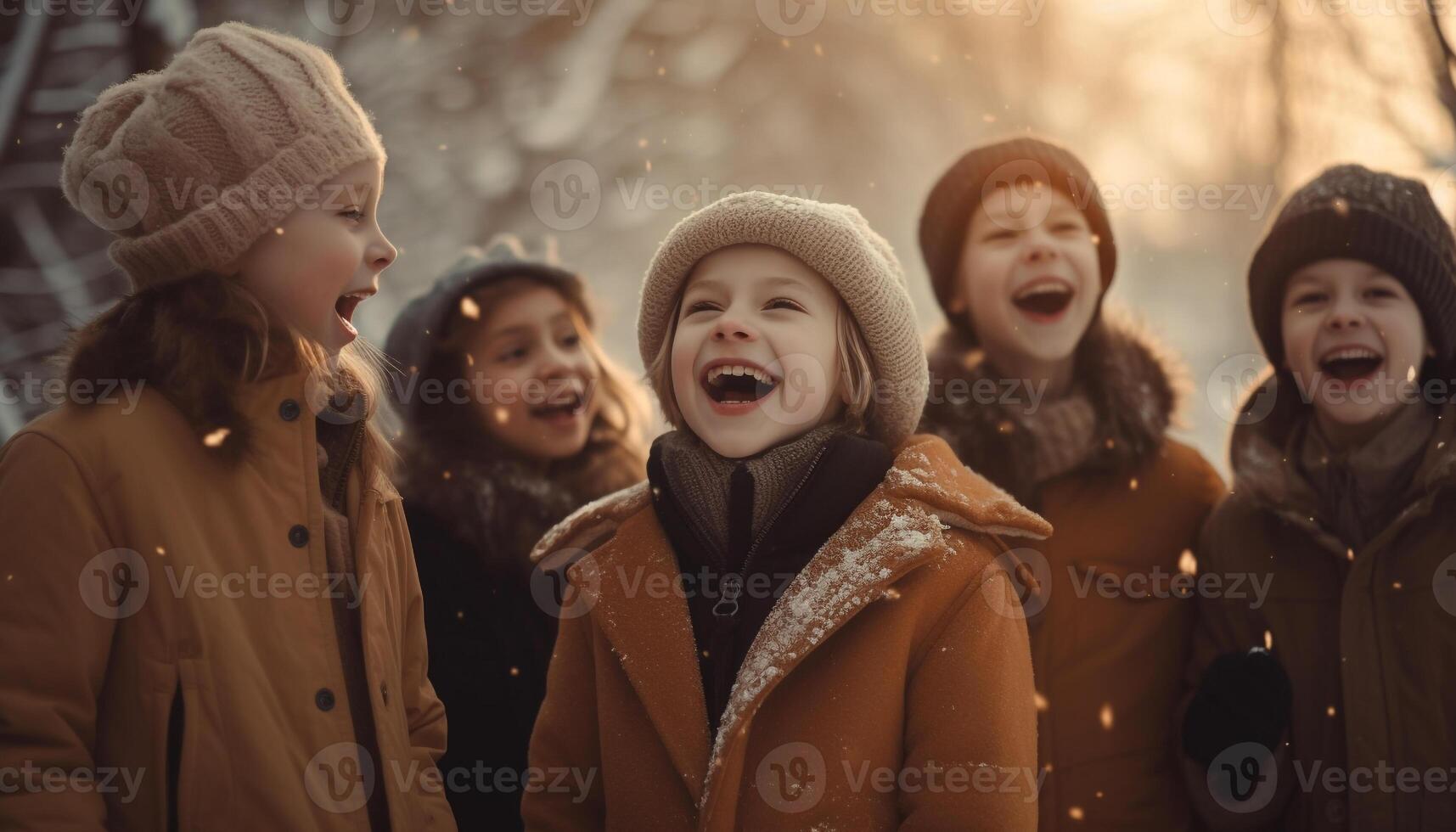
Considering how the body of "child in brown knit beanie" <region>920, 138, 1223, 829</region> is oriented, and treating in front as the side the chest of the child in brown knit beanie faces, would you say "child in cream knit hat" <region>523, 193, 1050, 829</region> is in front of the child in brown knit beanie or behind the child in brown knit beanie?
in front

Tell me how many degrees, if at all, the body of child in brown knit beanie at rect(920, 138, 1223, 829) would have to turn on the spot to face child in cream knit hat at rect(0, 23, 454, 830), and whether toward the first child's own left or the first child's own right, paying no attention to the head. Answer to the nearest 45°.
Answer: approximately 45° to the first child's own right

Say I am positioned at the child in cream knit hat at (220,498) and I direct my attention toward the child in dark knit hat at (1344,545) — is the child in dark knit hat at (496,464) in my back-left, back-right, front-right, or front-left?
front-left

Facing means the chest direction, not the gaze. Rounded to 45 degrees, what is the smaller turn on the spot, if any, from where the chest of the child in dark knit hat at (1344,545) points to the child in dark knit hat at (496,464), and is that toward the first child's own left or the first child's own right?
approximately 90° to the first child's own right

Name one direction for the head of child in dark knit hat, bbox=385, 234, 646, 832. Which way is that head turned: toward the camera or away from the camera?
toward the camera

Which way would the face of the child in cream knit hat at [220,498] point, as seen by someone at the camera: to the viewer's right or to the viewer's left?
to the viewer's right

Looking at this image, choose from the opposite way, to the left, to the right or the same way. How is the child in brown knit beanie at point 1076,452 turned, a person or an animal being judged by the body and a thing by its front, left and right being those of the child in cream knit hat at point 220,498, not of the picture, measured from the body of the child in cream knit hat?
to the right

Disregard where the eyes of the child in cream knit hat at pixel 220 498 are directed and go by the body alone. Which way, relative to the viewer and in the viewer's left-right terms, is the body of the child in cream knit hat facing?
facing the viewer and to the right of the viewer

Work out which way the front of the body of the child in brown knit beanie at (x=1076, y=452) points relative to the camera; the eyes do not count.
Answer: toward the camera

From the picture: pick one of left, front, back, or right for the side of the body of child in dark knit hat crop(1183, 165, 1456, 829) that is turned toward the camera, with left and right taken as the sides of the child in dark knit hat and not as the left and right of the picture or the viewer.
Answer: front

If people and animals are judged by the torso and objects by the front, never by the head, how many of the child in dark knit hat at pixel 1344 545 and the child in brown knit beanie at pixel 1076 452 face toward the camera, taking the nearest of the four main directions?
2

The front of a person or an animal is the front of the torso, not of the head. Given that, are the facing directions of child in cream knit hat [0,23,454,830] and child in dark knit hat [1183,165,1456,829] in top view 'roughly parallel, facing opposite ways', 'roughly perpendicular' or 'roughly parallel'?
roughly perpendicular

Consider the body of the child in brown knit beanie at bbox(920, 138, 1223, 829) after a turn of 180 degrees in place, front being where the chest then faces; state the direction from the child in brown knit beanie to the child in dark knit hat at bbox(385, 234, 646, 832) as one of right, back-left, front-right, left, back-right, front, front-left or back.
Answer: left

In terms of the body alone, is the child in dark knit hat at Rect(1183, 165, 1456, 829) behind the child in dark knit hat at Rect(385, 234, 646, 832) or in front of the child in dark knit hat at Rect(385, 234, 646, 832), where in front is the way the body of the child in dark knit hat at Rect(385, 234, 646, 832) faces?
in front
